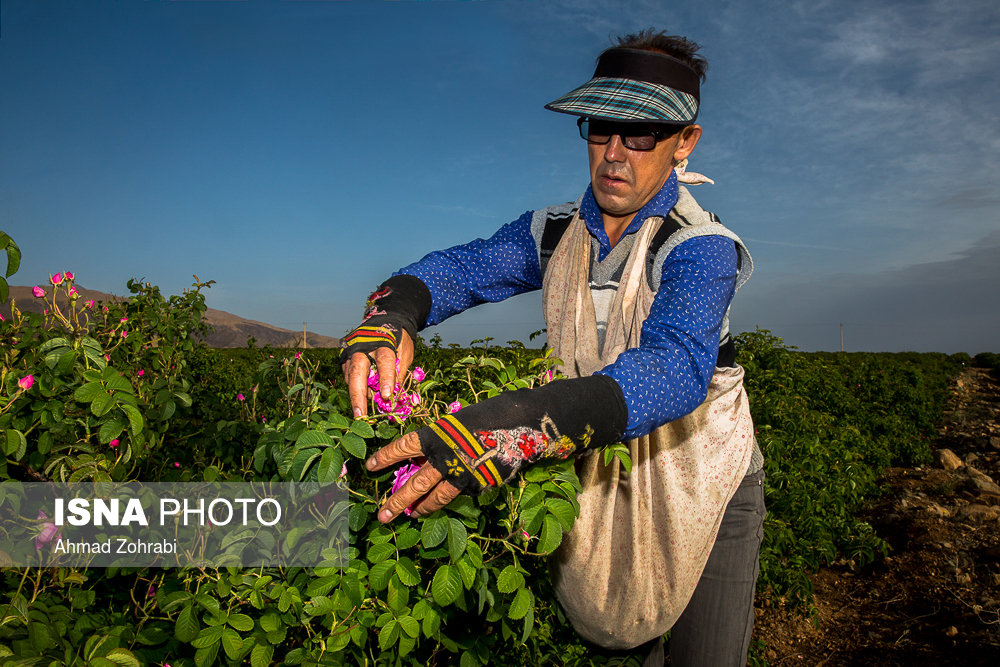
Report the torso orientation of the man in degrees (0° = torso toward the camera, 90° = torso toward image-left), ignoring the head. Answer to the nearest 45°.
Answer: approximately 45°

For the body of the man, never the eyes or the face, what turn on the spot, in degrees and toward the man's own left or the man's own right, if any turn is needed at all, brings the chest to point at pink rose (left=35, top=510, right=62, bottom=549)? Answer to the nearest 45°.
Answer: approximately 45° to the man's own right

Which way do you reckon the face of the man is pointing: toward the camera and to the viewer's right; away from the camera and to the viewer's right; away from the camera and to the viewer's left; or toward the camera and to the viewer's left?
toward the camera and to the viewer's left
